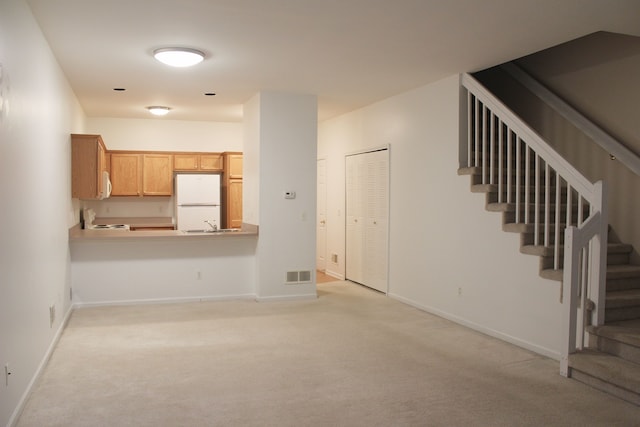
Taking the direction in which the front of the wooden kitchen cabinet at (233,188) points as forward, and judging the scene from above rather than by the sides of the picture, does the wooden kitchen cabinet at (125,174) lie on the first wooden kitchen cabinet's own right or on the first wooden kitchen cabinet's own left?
on the first wooden kitchen cabinet's own right

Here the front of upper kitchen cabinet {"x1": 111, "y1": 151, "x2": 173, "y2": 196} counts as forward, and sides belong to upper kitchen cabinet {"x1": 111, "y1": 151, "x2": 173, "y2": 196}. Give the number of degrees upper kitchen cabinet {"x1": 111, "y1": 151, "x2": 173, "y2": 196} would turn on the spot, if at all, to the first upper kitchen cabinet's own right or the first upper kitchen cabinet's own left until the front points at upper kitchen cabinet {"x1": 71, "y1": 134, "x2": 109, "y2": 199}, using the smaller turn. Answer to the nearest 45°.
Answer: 0° — it already faces it

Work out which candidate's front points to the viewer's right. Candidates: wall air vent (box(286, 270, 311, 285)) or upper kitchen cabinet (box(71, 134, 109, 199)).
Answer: the upper kitchen cabinet

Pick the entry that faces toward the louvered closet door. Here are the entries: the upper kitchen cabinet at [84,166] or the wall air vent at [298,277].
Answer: the upper kitchen cabinet

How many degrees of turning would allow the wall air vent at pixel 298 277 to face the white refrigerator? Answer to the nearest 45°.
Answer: approximately 135° to its right

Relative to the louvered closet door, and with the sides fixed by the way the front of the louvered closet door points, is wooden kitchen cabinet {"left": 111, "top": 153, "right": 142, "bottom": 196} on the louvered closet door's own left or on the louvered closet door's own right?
on the louvered closet door's own right

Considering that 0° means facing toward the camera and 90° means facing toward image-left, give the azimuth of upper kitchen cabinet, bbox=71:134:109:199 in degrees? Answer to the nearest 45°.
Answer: approximately 270°

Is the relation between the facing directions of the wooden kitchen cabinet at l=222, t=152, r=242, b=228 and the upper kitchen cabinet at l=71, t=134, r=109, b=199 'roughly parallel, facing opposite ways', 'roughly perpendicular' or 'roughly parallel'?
roughly perpendicular

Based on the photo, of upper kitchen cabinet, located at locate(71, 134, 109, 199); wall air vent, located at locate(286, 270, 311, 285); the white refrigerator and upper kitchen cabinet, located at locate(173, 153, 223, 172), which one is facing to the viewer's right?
upper kitchen cabinet, located at locate(71, 134, 109, 199)
